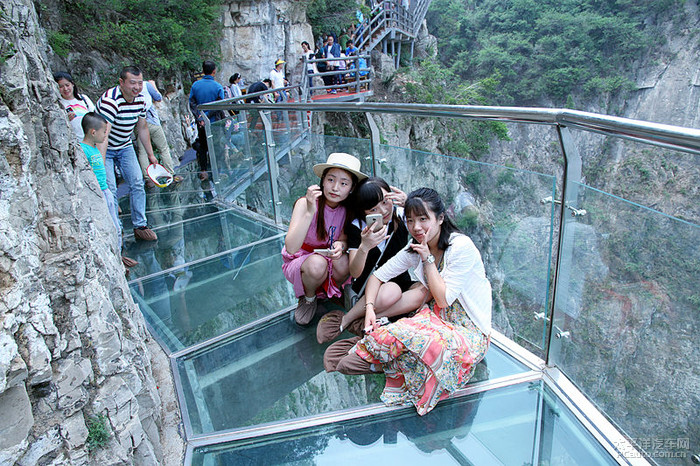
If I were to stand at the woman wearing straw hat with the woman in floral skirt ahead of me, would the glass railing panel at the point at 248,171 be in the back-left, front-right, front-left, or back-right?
back-left

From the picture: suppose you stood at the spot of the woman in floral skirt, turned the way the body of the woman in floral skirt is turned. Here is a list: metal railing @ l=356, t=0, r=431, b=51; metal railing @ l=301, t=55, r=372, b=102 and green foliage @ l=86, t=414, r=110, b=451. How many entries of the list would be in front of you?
1

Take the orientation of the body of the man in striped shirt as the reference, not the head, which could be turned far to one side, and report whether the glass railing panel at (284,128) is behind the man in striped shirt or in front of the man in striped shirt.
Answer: in front

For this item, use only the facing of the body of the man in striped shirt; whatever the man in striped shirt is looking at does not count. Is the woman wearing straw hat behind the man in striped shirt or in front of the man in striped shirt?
in front

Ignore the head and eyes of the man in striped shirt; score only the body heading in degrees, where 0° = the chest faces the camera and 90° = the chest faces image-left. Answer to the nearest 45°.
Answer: approximately 315°

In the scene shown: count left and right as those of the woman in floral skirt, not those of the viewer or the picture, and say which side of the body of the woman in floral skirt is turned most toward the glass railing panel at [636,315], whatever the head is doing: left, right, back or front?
left

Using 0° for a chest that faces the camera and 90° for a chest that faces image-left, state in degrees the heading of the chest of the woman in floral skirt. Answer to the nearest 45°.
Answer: approximately 45°

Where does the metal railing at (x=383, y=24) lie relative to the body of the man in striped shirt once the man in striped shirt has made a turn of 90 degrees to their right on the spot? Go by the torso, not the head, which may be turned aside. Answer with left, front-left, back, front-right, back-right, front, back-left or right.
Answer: back

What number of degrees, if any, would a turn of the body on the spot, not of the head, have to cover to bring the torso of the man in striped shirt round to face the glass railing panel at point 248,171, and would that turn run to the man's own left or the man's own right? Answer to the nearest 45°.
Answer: approximately 45° to the man's own left

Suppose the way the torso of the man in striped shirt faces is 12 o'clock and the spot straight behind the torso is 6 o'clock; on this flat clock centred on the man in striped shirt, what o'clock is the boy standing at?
The boy standing is roughly at 2 o'clock from the man in striped shirt.

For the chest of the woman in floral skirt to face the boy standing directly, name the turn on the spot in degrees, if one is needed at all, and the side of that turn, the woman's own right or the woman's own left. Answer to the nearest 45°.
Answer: approximately 90° to the woman's own right
